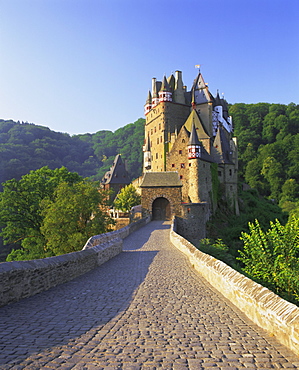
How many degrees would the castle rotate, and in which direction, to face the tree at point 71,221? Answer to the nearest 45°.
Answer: approximately 45° to its right

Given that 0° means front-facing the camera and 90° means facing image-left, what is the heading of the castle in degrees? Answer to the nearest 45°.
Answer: approximately 0°

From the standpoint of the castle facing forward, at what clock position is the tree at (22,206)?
The tree is roughly at 2 o'clock from the castle.

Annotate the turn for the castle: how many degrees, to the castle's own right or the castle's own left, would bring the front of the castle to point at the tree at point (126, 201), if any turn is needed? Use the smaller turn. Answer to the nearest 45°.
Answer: approximately 90° to the castle's own right

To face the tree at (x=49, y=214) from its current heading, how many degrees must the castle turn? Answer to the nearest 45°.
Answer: approximately 45° to its right
